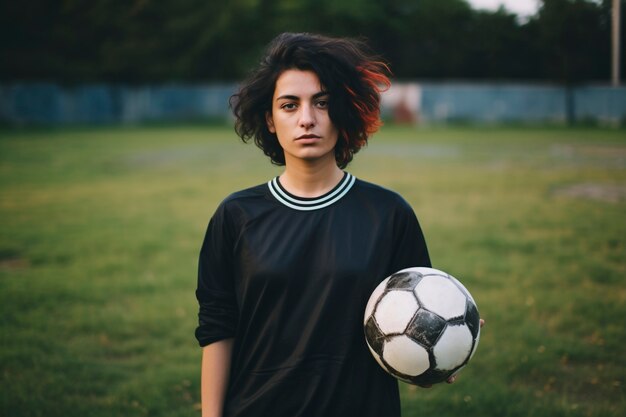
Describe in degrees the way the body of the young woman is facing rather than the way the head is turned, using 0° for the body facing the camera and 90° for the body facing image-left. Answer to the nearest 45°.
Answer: approximately 0°
